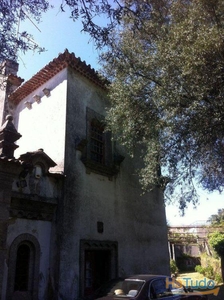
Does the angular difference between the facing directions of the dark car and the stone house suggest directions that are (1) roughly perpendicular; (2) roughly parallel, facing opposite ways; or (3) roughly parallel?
roughly perpendicular

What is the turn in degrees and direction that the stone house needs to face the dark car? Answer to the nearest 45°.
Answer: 0° — it already faces it

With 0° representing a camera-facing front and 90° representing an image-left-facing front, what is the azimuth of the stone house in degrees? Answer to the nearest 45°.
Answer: approximately 315°
